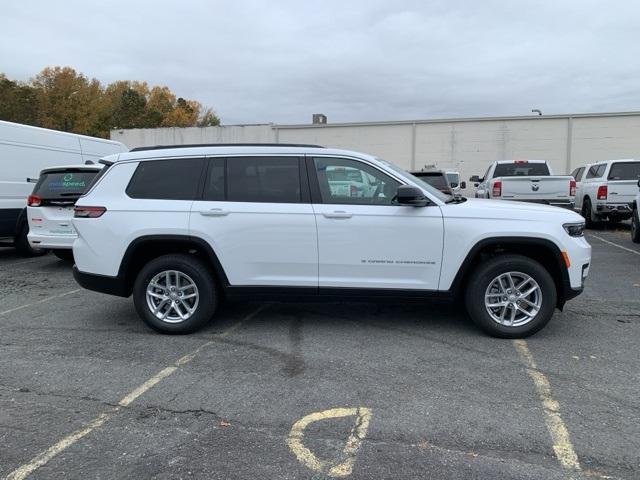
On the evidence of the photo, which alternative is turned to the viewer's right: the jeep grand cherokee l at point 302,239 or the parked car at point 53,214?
the jeep grand cherokee l

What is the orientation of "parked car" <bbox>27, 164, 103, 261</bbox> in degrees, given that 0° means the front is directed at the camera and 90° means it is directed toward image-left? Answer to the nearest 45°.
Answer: approximately 180°

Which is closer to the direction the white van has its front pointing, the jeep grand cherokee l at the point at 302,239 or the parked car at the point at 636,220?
the parked car

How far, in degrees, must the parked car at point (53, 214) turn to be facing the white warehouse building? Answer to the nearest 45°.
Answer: approximately 45° to its right

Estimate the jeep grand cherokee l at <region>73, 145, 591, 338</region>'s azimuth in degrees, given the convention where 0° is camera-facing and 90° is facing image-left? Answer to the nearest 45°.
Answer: approximately 270°

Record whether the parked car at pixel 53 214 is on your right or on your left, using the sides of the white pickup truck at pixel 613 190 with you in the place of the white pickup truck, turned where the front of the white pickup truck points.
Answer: on your left

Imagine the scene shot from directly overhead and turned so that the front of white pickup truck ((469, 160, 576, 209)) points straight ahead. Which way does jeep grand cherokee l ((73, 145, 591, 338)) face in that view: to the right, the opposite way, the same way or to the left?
to the right

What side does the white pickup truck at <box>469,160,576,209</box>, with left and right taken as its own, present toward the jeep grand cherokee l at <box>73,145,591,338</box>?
back

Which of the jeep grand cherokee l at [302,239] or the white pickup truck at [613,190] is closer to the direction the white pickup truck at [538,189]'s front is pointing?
the white pickup truck at [613,190]

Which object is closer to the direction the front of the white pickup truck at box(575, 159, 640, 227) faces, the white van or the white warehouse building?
the white warehouse building

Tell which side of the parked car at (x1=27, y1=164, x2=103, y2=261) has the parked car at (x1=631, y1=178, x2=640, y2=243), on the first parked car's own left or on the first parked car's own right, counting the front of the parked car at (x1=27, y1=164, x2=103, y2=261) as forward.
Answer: on the first parked car's own right

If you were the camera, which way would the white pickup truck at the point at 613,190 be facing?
facing away from the viewer and to the left of the viewer

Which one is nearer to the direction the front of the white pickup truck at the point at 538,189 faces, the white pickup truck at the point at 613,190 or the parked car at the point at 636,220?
the white pickup truck at the point at 613,190

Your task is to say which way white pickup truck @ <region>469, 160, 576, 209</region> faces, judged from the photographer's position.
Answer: facing away from the viewer

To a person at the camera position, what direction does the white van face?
facing away from the viewer and to the right of the viewer

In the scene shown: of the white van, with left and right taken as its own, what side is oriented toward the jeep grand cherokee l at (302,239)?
right

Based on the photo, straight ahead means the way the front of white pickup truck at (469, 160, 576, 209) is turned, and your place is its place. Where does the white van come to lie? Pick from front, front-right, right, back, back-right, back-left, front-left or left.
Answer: back-left

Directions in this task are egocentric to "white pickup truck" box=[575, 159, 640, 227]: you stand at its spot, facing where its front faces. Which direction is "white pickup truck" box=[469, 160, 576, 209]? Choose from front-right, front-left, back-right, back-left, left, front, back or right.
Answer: left
